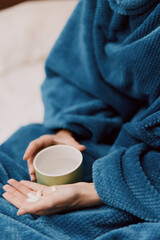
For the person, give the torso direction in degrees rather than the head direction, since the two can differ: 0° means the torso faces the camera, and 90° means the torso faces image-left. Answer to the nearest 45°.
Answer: approximately 45°
